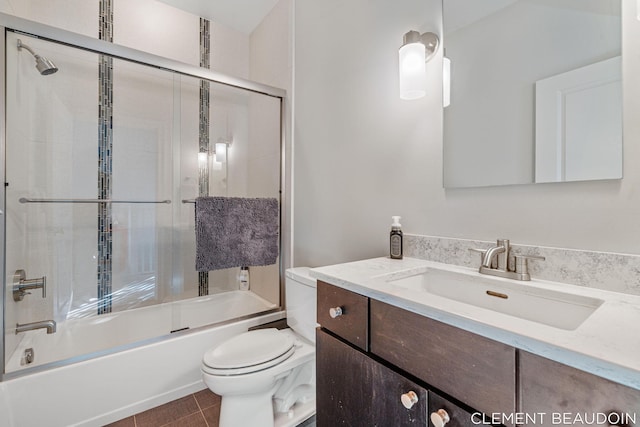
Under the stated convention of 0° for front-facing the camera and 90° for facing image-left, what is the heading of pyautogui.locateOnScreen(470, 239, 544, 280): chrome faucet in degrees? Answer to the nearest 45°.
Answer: approximately 45°

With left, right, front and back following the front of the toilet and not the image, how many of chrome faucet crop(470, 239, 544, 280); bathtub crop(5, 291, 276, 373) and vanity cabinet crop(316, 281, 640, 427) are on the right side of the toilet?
1

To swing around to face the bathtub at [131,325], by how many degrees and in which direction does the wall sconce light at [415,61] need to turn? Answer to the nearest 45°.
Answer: approximately 45° to its right

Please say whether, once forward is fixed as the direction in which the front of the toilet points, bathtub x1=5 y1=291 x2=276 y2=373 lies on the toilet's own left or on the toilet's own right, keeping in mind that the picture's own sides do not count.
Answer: on the toilet's own right

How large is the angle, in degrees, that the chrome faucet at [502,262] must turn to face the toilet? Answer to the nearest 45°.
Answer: approximately 45° to its right

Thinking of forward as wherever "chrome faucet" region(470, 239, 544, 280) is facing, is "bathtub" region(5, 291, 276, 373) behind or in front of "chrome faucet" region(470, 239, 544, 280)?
in front

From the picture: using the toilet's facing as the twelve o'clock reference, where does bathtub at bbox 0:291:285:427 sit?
The bathtub is roughly at 2 o'clock from the toilet.
